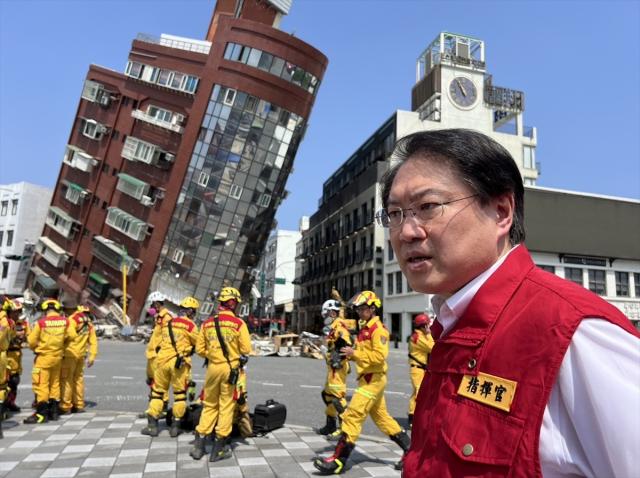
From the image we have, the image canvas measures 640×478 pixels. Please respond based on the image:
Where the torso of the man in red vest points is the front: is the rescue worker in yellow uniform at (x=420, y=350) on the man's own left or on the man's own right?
on the man's own right

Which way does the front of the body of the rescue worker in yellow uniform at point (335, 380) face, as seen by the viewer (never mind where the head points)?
to the viewer's left

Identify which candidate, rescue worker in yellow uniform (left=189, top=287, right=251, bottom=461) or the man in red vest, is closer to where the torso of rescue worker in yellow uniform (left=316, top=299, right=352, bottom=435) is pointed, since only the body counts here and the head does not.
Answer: the rescue worker in yellow uniform

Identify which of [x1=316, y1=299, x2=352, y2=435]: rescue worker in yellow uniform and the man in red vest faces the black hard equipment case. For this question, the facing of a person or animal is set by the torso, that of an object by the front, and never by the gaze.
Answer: the rescue worker in yellow uniform

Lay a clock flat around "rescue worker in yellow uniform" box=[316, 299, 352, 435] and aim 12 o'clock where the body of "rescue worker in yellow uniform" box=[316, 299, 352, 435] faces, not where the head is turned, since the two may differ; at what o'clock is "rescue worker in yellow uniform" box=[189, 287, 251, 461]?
"rescue worker in yellow uniform" box=[189, 287, 251, 461] is roughly at 11 o'clock from "rescue worker in yellow uniform" box=[316, 299, 352, 435].

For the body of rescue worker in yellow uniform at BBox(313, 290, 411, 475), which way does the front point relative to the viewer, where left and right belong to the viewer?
facing to the left of the viewer

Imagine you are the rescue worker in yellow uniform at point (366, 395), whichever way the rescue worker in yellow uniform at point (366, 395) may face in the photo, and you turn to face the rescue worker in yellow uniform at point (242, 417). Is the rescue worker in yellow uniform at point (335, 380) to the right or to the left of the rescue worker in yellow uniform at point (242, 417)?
right

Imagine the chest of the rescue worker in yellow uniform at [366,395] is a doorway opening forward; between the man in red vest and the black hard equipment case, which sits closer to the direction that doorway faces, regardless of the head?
the black hard equipment case
